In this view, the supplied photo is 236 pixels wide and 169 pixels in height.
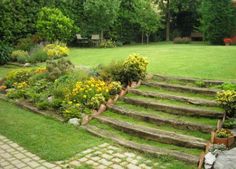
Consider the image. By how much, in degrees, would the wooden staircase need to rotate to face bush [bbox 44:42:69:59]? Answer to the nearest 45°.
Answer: approximately 90° to its right

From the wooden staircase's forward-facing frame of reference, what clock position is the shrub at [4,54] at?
The shrub is roughly at 3 o'clock from the wooden staircase.

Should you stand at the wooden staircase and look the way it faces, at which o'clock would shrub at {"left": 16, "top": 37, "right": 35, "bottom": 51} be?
The shrub is roughly at 3 o'clock from the wooden staircase.

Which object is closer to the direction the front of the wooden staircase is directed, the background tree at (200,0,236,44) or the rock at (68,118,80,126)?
the rock

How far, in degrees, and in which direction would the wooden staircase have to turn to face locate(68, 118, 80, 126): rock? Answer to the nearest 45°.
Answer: approximately 45° to its right

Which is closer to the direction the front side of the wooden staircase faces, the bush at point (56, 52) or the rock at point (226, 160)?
the rock

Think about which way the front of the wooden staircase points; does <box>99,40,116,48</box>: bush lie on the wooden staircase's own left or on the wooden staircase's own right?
on the wooden staircase's own right

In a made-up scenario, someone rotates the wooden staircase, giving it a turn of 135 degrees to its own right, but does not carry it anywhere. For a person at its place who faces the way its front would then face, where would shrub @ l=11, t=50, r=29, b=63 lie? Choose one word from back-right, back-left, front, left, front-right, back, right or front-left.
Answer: front-left

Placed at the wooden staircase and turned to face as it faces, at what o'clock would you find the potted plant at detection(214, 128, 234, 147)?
The potted plant is roughly at 9 o'clock from the wooden staircase.

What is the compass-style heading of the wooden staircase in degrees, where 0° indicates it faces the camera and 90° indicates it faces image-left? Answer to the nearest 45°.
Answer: approximately 45°

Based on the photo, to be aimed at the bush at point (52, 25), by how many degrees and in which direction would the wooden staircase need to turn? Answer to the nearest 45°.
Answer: approximately 90° to its right

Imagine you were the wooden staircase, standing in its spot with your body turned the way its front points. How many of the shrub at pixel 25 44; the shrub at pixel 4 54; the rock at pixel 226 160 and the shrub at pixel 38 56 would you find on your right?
3
